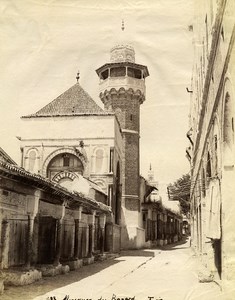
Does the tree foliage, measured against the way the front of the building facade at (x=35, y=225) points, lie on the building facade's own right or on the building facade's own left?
on the building facade's own left

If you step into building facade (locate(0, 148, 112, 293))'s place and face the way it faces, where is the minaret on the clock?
The minaret is roughly at 8 o'clock from the building facade.

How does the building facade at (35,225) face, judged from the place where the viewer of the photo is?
facing the viewer and to the right of the viewer
